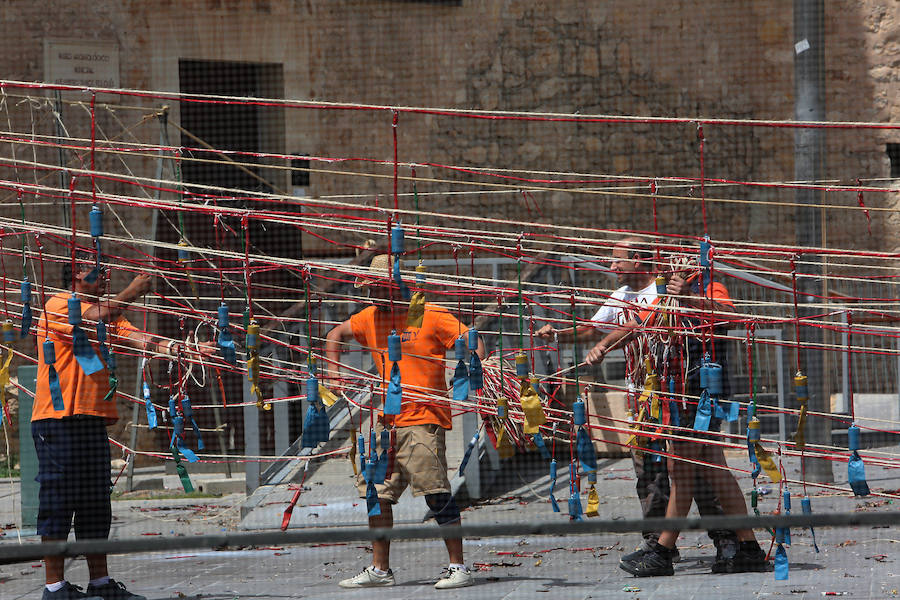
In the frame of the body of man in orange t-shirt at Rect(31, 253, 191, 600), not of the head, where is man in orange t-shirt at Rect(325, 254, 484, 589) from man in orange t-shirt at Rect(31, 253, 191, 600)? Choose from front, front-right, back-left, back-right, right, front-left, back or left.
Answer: front

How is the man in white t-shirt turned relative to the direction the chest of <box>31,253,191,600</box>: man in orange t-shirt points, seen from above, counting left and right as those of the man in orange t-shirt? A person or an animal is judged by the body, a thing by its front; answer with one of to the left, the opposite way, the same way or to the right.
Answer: the opposite way

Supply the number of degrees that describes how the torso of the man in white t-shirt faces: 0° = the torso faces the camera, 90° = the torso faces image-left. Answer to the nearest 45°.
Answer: approximately 45°

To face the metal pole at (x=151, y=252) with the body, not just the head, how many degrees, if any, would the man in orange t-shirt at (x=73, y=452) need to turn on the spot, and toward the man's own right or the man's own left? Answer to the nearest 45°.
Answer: approximately 90° to the man's own left

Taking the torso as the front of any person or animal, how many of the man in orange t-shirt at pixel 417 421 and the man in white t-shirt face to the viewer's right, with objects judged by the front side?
0

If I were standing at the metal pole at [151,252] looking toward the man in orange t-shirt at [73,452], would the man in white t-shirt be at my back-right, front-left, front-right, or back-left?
front-left

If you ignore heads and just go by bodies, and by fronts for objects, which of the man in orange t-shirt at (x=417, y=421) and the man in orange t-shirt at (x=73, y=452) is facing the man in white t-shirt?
the man in orange t-shirt at (x=73, y=452)

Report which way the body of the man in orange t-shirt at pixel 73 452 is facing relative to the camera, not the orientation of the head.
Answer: to the viewer's right

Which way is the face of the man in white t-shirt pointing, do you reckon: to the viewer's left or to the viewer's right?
to the viewer's left

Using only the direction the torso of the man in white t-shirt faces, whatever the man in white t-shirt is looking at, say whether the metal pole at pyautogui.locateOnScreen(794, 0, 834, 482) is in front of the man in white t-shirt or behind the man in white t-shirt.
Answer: behind

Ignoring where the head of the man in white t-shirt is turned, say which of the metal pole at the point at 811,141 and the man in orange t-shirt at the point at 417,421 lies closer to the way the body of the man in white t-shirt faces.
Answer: the man in orange t-shirt

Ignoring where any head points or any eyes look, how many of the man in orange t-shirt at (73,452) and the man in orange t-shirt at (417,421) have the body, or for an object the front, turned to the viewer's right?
1

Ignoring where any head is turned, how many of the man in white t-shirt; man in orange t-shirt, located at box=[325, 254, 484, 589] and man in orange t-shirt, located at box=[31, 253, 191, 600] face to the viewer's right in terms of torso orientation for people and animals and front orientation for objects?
1
